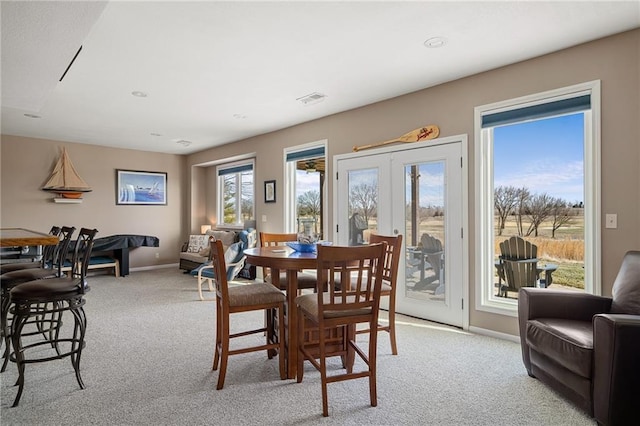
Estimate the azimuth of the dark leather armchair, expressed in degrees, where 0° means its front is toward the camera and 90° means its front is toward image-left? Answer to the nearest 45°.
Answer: approximately 45°

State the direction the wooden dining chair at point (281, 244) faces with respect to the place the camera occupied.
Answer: facing the viewer and to the right of the viewer

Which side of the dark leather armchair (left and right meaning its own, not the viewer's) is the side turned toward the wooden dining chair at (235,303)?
front

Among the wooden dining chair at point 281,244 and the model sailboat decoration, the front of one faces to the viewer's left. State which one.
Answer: the model sailboat decoration

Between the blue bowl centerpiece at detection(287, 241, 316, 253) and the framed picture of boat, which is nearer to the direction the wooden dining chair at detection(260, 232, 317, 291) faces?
the blue bowl centerpiece

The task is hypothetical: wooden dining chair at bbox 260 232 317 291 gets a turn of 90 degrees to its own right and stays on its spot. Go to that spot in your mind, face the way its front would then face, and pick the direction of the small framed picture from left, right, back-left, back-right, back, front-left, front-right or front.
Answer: back-right

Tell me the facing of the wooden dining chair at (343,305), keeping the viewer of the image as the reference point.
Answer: facing away from the viewer and to the left of the viewer

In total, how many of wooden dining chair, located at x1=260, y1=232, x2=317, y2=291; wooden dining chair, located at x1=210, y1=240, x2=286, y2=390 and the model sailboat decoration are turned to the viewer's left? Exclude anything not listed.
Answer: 1

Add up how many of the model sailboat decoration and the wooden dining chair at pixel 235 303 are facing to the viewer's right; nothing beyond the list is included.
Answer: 1

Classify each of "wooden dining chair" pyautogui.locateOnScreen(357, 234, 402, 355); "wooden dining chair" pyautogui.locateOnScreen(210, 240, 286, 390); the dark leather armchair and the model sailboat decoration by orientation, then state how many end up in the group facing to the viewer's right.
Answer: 1

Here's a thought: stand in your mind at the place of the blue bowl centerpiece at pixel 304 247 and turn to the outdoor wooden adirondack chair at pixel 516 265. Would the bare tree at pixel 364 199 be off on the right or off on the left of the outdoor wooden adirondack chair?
left

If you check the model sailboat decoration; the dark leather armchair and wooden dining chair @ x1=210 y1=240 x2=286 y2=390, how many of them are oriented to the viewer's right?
1

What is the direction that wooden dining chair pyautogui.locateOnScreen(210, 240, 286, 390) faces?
to the viewer's right

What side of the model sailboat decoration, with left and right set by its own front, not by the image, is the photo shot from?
left
